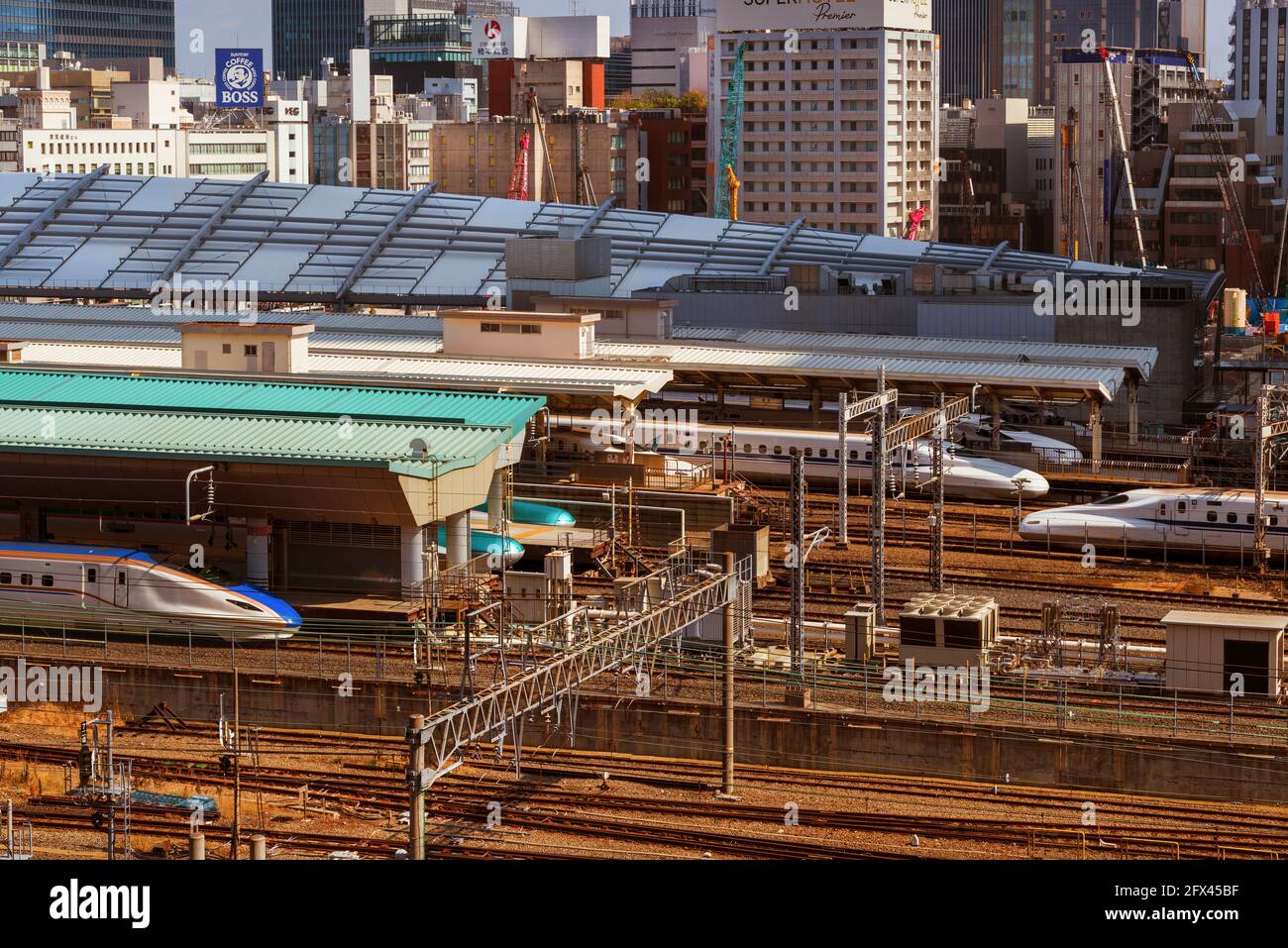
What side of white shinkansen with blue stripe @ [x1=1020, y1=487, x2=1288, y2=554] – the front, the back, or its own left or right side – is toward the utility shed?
left

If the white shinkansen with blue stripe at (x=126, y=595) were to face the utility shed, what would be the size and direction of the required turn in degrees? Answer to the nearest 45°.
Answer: approximately 45° to its right

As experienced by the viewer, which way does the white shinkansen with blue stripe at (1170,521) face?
facing to the left of the viewer

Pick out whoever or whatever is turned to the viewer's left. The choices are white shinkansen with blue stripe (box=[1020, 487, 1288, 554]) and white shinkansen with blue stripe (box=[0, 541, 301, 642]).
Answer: white shinkansen with blue stripe (box=[1020, 487, 1288, 554])

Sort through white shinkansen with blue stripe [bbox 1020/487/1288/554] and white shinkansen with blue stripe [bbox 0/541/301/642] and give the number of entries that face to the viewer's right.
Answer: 1

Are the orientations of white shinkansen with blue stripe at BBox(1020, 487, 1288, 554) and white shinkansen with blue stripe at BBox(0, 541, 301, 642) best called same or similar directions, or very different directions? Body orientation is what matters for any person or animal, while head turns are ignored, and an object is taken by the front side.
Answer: very different directions

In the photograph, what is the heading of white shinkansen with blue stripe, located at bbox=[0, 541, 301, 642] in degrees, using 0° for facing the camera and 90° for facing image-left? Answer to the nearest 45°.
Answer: approximately 270°

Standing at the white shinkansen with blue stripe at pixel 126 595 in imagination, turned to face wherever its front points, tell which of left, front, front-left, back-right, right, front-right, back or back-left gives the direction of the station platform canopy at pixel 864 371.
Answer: front-left

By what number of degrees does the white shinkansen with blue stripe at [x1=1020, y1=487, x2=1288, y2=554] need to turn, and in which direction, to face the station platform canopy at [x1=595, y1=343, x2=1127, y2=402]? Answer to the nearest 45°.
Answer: approximately 45° to its right
